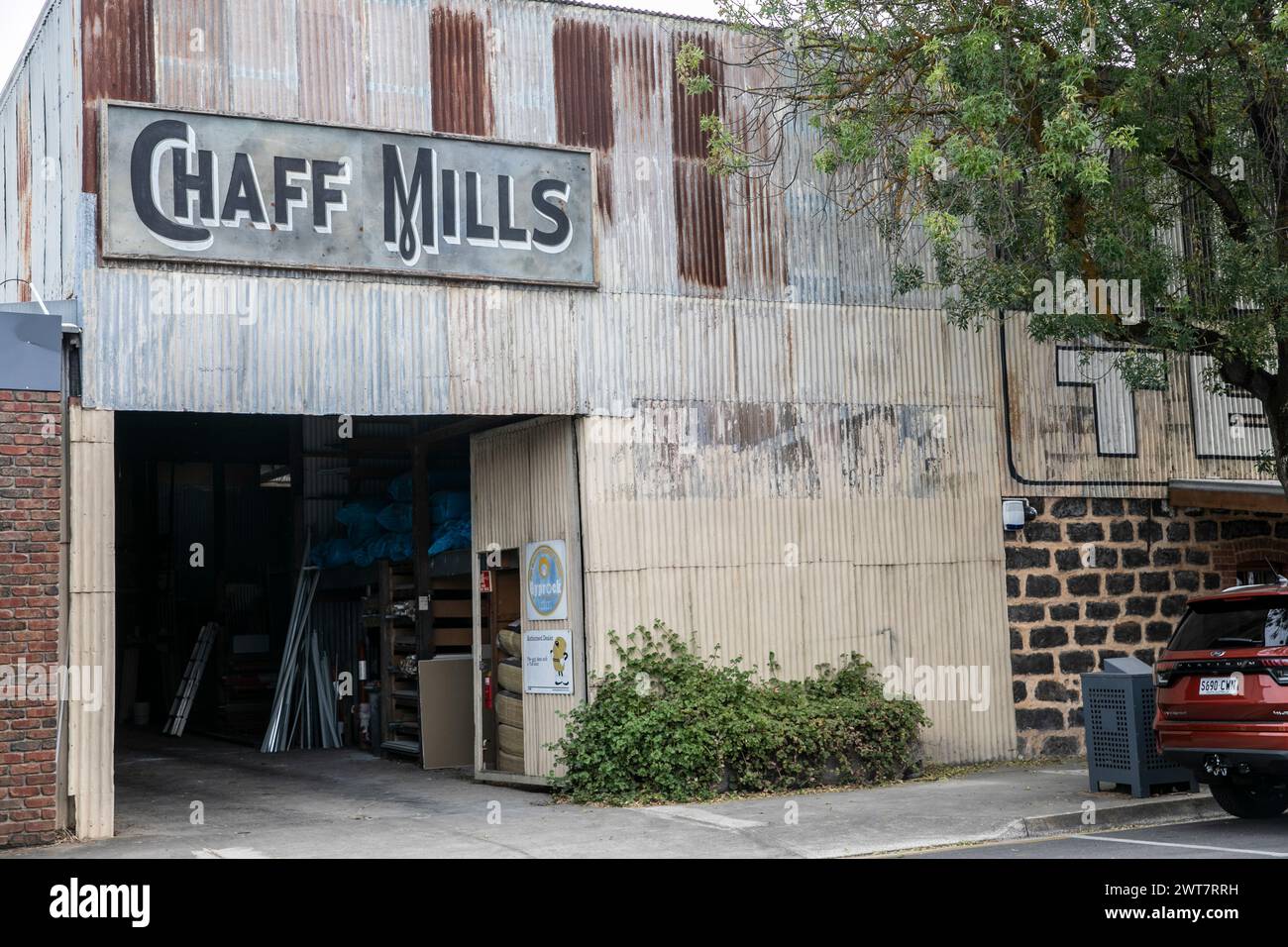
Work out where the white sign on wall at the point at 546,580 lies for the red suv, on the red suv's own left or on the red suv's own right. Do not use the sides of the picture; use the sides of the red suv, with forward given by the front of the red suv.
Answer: on the red suv's own left

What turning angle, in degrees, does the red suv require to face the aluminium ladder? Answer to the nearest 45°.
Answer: approximately 90° to its left

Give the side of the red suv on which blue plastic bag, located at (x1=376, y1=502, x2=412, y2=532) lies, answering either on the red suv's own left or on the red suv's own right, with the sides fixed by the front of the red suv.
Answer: on the red suv's own left

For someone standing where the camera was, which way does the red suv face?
facing away from the viewer and to the right of the viewer

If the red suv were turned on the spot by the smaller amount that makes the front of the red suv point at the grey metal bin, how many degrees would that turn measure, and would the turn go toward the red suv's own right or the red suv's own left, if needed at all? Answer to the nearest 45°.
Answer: approximately 90° to the red suv's own left

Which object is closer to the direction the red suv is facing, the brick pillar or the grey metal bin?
the grey metal bin

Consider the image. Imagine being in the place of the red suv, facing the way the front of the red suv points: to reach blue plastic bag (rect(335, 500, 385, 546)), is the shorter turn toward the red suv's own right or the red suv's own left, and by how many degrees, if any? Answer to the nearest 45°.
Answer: approximately 90° to the red suv's own left

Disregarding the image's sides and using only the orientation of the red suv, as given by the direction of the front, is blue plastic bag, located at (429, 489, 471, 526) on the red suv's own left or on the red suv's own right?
on the red suv's own left

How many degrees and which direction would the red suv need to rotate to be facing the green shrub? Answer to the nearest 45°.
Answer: approximately 135° to its left

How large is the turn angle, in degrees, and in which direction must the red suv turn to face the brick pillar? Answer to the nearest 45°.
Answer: approximately 135° to its left

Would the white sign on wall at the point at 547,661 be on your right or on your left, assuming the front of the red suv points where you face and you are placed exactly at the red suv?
on your left
